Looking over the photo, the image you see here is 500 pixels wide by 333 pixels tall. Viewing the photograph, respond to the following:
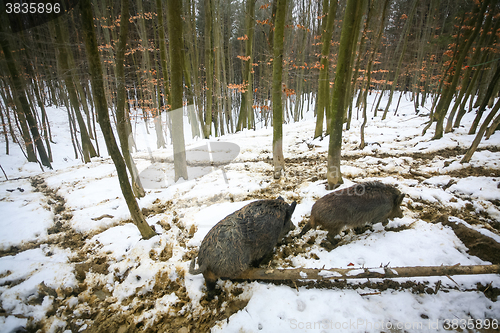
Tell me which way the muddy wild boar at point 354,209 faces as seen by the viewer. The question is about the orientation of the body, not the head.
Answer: to the viewer's right

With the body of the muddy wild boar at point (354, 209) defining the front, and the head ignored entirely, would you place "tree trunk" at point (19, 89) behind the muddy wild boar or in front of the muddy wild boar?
behind

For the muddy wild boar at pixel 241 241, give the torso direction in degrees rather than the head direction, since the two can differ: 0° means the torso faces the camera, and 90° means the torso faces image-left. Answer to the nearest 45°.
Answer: approximately 225°

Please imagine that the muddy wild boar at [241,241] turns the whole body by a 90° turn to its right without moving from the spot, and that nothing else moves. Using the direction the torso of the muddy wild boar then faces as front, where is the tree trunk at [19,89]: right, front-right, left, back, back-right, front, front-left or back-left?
back

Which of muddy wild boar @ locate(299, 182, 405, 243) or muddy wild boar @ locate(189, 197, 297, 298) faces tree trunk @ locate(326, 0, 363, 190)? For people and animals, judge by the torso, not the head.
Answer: muddy wild boar @ locate(189, 197, 297, 298)

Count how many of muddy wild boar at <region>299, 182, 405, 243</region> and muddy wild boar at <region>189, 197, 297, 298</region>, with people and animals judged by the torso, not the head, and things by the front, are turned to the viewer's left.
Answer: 0

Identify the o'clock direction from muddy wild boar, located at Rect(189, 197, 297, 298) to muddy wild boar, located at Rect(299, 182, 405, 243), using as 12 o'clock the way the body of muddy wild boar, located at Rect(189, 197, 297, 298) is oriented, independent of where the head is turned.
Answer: muddy wild boar, located at Rect(299, 182, 405, 243) is roughly at 1 o'clock from muddy wild boar, located at Rect(189, 197, 297, 298).

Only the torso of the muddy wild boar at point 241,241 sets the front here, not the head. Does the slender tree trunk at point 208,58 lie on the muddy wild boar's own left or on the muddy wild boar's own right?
on the muddy wild boar's own left

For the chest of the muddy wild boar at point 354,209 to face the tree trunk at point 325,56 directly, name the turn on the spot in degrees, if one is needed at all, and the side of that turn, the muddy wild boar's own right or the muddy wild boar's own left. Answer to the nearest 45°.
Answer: approximately 90° to the muddy wild boar's own left

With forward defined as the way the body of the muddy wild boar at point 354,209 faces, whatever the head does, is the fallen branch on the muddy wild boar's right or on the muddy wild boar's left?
on the muddy wild boar's right
